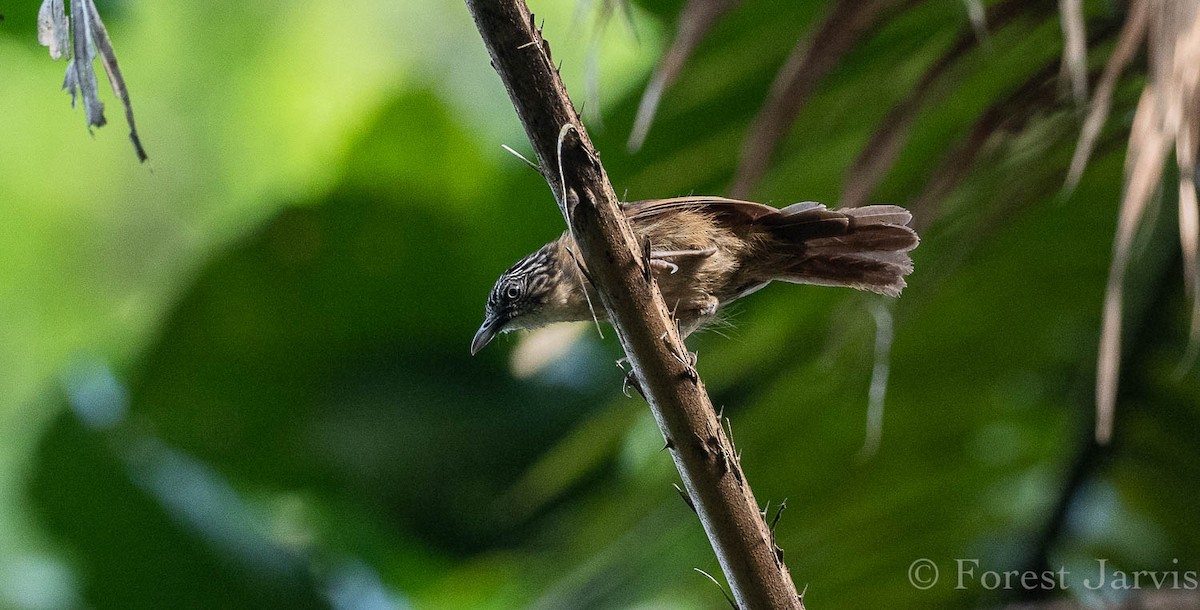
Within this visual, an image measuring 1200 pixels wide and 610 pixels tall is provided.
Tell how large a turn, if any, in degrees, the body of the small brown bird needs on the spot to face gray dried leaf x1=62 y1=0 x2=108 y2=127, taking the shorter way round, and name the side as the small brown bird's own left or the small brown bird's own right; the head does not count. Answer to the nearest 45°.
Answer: approximately 45° to the small brown bird's own left

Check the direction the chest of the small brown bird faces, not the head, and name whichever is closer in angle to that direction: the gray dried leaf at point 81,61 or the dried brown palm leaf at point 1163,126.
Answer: the gray dried leaf

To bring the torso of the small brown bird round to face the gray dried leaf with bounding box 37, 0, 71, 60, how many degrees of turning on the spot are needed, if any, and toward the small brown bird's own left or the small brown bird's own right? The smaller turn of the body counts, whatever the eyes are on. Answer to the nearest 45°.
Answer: approximately 45° to the small brown bird's own left

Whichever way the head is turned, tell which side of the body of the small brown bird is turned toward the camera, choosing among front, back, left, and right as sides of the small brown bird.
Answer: left

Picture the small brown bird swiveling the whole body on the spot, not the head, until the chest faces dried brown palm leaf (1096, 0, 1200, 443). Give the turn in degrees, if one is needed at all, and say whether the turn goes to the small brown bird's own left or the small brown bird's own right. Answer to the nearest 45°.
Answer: approximately 135° to the small brown bird's own right

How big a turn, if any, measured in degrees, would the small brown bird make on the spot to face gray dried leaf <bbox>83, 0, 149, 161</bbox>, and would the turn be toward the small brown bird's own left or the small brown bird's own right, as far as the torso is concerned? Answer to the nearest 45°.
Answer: approximately 45° to the small brown bird's own left
